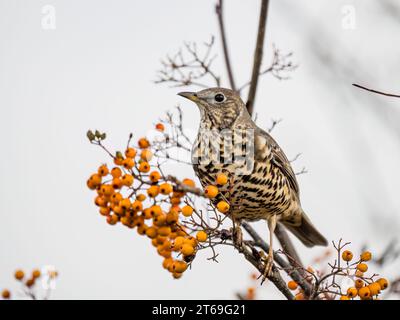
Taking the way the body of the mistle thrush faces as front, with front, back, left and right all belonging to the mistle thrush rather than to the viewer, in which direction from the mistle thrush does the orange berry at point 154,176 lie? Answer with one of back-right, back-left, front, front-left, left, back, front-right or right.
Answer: front-right

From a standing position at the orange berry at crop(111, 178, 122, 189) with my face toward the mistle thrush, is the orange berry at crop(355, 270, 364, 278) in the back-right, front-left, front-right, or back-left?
front-right

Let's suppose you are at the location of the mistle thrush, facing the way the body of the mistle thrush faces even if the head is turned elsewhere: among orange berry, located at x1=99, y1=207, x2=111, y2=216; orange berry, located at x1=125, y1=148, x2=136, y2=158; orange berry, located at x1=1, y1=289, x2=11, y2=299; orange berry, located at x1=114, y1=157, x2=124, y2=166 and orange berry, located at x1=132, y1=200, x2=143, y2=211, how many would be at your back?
0

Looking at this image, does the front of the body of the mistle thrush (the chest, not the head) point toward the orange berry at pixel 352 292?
no

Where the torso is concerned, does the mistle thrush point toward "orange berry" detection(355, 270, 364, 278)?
no

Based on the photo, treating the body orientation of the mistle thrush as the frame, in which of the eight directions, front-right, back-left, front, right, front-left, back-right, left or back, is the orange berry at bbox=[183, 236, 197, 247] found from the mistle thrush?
front-right

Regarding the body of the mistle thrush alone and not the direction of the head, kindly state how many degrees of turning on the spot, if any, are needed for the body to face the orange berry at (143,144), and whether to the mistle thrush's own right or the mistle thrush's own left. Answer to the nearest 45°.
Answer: approximately 45° to the mistle thrush's own right

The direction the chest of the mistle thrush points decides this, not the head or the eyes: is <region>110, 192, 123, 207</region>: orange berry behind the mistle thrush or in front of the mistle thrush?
in front

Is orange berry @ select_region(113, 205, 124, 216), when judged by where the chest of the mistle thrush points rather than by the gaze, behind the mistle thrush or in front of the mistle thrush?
in front

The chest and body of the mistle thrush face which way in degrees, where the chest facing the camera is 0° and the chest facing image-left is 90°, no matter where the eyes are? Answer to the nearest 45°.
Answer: approximately 45°

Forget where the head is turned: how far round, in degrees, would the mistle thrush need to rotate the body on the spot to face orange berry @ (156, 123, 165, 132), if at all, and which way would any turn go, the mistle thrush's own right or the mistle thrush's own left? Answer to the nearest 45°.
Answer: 0° — it already faces it

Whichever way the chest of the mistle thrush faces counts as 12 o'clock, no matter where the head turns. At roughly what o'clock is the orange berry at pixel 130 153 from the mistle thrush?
The orange berry is roughly at 1 o'clock from the mistle thrush.

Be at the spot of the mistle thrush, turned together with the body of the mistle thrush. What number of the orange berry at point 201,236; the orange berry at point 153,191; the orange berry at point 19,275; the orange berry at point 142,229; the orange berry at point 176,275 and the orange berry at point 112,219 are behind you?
0

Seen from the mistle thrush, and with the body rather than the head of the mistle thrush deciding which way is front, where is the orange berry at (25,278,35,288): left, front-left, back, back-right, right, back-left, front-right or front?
front
